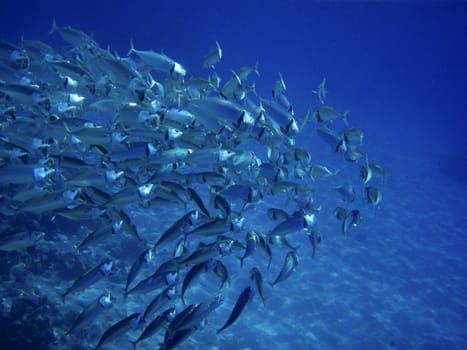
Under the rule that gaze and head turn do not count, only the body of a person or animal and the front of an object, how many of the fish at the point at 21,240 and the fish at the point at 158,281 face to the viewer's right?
2

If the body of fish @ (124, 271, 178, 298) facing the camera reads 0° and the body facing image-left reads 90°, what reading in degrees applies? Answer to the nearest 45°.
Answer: approximately 270°

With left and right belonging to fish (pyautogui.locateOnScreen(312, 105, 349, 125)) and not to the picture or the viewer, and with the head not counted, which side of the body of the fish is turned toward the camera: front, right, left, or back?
left

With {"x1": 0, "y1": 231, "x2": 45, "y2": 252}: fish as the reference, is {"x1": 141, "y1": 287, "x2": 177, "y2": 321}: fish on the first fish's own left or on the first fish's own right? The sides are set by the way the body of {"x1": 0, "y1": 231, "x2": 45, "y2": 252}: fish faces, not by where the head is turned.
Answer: on the first fish's own right

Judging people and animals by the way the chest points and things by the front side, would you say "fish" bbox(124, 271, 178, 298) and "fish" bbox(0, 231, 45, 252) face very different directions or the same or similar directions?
same or similar directions
